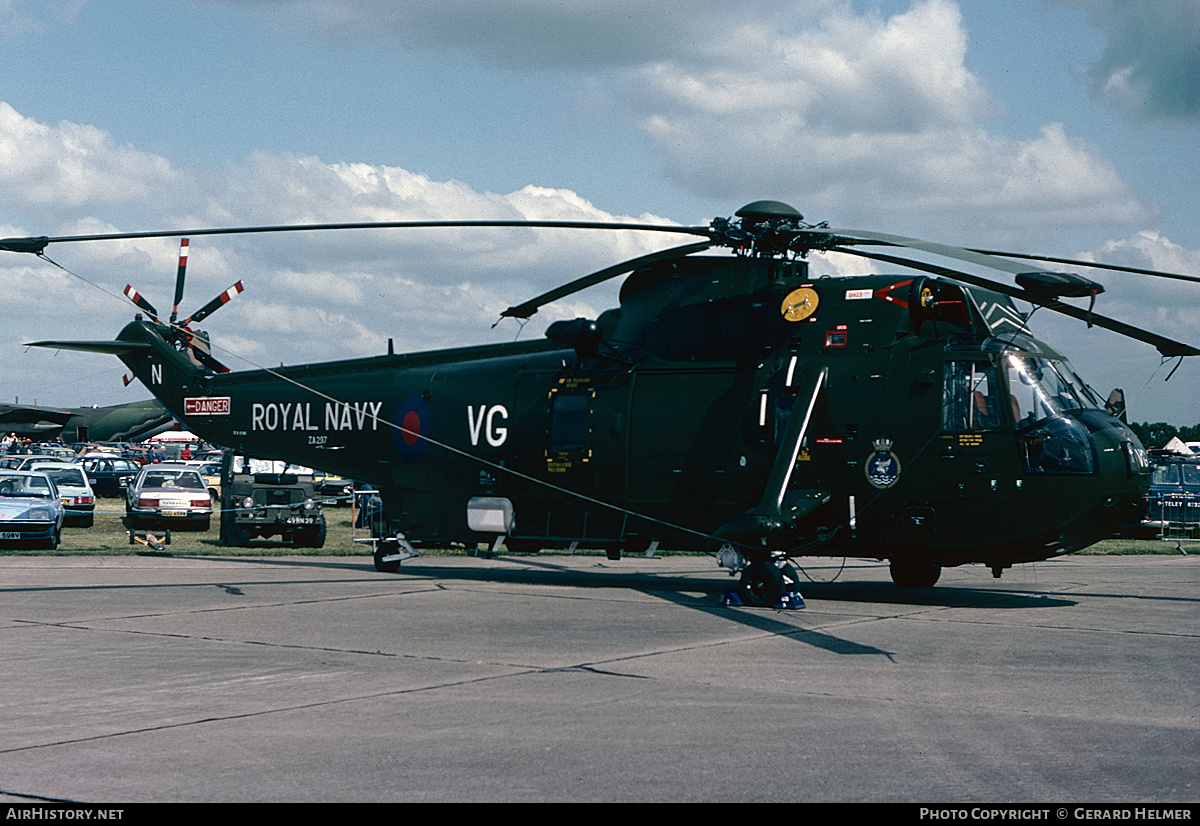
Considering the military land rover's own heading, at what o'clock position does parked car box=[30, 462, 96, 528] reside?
The parked car is roughly at 5 o'clock from the military land rover.

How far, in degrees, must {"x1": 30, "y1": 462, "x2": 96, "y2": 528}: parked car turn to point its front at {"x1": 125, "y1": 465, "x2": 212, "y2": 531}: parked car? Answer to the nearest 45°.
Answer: approximately 135° to its right

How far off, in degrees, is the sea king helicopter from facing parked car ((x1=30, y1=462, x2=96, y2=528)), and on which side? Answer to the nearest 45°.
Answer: approximately 180°

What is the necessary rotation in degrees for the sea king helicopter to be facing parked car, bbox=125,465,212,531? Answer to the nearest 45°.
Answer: approximately 180°

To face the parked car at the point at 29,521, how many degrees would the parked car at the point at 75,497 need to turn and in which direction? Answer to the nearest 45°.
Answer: approximately 180°

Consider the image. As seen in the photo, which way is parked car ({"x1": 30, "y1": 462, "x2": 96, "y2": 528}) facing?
away from the camera

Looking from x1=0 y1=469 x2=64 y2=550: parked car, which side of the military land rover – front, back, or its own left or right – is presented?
right

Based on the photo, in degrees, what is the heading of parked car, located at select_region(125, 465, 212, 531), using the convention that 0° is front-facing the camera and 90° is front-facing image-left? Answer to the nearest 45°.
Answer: approximately 180°

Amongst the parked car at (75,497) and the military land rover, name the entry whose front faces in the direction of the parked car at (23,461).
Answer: the parked car at (75,497)

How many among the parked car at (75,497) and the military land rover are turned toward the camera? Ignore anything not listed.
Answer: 1

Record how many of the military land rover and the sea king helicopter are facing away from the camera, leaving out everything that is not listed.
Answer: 0

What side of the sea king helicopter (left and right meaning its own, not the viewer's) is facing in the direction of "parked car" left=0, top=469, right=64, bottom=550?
back

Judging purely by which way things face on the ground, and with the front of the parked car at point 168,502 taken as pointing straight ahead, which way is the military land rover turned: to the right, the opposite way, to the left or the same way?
the opposite way
